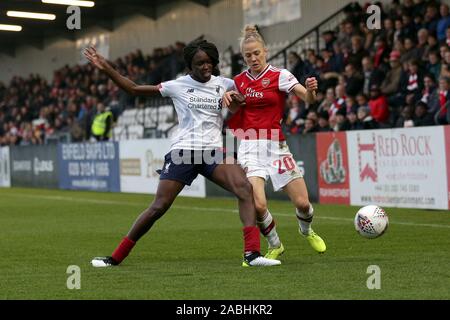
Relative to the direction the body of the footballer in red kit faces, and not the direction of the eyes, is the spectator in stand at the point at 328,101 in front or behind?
behind

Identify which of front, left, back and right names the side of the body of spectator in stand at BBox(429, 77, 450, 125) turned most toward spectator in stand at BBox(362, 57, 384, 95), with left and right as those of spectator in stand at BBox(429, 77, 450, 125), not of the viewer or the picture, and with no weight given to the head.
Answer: right

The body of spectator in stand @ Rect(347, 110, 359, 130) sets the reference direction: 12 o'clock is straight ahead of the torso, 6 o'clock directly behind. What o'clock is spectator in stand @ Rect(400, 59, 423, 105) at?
spectator in stand @ Rect(400, 59, 423, 105) is roughly at 7 o'clock from spectator in stand @ Rect(347, 110, 359, 130).

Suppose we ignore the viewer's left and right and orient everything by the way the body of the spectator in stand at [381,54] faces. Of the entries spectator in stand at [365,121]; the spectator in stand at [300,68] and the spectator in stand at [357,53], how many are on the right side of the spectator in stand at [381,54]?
2

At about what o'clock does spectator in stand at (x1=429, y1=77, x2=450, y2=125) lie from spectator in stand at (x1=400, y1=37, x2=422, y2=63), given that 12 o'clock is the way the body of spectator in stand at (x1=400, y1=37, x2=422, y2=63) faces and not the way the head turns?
spectator in stand at (x1=429, y1=77, x2=450, y2=125) is roughly at 10 o'clock from spectator in stand at (x1=400, y1=37, x2=422, y2=63).

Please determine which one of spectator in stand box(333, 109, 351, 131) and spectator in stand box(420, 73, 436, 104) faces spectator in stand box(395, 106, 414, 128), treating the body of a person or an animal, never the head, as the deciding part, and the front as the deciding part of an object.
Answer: spectator in stand box(420, 73, 436, 104)
